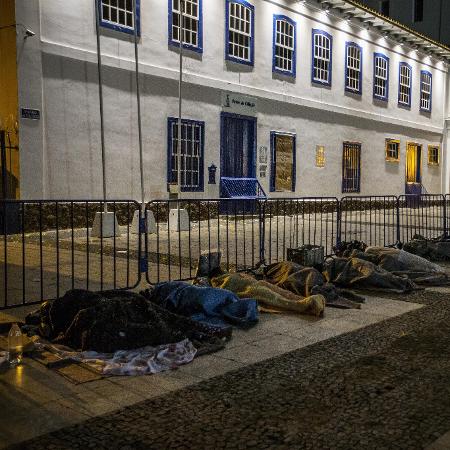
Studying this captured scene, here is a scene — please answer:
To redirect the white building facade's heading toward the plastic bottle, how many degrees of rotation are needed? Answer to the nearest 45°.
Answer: approximately 45° to its right

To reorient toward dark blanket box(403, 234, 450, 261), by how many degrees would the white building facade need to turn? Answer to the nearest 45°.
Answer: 0° — it already faces it

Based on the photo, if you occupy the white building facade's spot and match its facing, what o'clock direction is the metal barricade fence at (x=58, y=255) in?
The metal barricade fence is roughly at 2 o'clock from the white building facade.

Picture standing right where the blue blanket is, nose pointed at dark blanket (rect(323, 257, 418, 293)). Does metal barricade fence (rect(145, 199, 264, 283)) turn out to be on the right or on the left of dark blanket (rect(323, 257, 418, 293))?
left

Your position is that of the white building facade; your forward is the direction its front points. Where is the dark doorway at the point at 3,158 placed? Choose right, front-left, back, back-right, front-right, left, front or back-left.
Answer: right

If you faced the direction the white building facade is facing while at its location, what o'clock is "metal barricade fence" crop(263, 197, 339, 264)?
The metal barricade fence is roughly at 1 o'clock from the white building facade.
